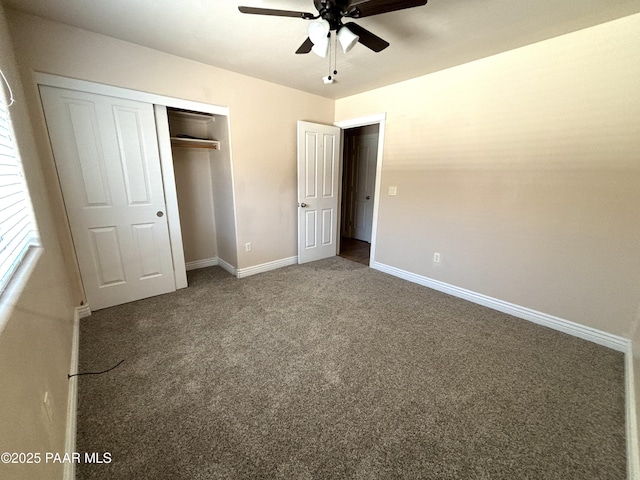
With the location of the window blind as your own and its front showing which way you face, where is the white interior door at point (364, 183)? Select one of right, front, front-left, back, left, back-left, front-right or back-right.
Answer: front

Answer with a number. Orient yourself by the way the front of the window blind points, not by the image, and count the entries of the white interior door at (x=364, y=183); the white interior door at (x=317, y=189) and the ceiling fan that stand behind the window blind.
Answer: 0

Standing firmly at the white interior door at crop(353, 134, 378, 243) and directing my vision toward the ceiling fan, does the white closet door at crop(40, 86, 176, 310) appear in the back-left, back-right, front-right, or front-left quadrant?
front-right

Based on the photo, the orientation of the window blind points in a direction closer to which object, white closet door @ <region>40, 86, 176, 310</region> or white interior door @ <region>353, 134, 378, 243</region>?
the white interior door

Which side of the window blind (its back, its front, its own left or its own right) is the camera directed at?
right

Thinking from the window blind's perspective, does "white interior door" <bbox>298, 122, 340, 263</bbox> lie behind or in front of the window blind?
in front

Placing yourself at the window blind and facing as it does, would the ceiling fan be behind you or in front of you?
in front

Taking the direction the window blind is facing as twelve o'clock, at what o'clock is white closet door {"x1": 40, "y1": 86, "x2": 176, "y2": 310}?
The white closet door is roughly at 10 o'clock from the window blind.

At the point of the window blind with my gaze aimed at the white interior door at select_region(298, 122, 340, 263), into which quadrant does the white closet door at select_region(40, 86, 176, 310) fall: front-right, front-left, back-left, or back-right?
front-left
